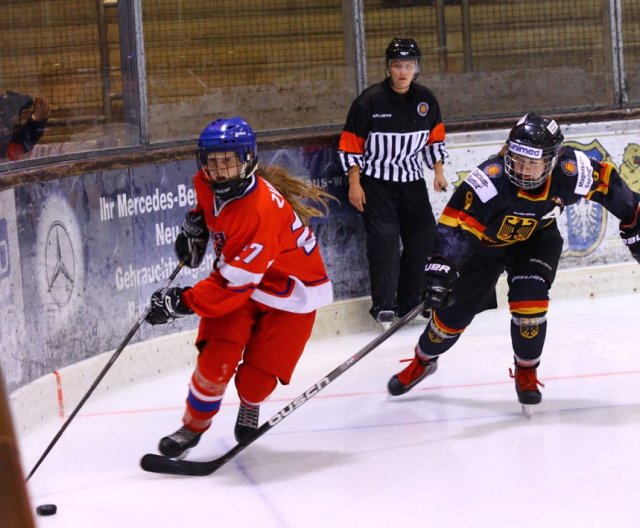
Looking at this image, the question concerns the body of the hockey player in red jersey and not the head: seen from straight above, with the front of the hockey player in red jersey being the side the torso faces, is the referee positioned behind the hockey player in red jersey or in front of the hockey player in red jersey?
behind

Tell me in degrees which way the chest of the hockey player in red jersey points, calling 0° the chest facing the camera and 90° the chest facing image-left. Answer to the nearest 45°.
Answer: approximately 45°

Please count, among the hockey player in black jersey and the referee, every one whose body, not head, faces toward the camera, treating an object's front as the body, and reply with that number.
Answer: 2
